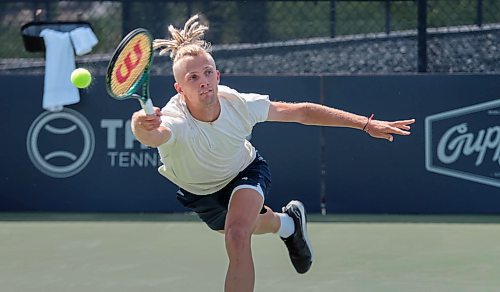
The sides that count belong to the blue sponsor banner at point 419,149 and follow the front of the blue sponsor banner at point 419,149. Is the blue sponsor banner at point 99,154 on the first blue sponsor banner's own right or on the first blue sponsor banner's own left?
on the first blue sponsor banner's own right

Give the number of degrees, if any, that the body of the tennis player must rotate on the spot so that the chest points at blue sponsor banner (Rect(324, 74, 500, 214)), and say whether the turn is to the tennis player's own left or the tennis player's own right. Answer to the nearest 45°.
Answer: approximately 135° to the tennis player's own left

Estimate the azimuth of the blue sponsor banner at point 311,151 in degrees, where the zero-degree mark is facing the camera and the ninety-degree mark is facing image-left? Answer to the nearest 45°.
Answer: approximately 0°

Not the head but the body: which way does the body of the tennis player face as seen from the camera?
toward the camera

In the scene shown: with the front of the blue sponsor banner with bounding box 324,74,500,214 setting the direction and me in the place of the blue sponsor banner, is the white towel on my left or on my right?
on my right

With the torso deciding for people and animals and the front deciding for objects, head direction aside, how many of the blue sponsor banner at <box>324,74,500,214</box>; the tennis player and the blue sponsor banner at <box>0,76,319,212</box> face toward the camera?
3

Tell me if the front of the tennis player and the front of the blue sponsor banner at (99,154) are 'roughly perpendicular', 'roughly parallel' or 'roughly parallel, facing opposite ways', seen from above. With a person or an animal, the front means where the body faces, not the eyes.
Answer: roughly parallel

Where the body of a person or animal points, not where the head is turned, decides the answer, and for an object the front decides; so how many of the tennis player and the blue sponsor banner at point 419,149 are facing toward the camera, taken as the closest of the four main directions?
2

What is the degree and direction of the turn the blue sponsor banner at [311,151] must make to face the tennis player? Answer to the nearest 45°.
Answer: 0° — it already faces them

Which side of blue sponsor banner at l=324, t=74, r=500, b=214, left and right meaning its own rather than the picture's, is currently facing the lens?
front

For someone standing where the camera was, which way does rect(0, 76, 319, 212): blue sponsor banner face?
facing the viewer

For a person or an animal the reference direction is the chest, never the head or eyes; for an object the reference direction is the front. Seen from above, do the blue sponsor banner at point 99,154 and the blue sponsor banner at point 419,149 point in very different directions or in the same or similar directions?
same or similar directions

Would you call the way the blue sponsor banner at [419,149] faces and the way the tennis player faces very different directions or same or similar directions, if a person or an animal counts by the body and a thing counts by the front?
same or similar directions

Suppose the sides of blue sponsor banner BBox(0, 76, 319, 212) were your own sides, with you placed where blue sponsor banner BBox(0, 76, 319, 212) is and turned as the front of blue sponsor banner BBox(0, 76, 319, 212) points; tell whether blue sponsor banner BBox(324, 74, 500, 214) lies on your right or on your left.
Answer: on your left
